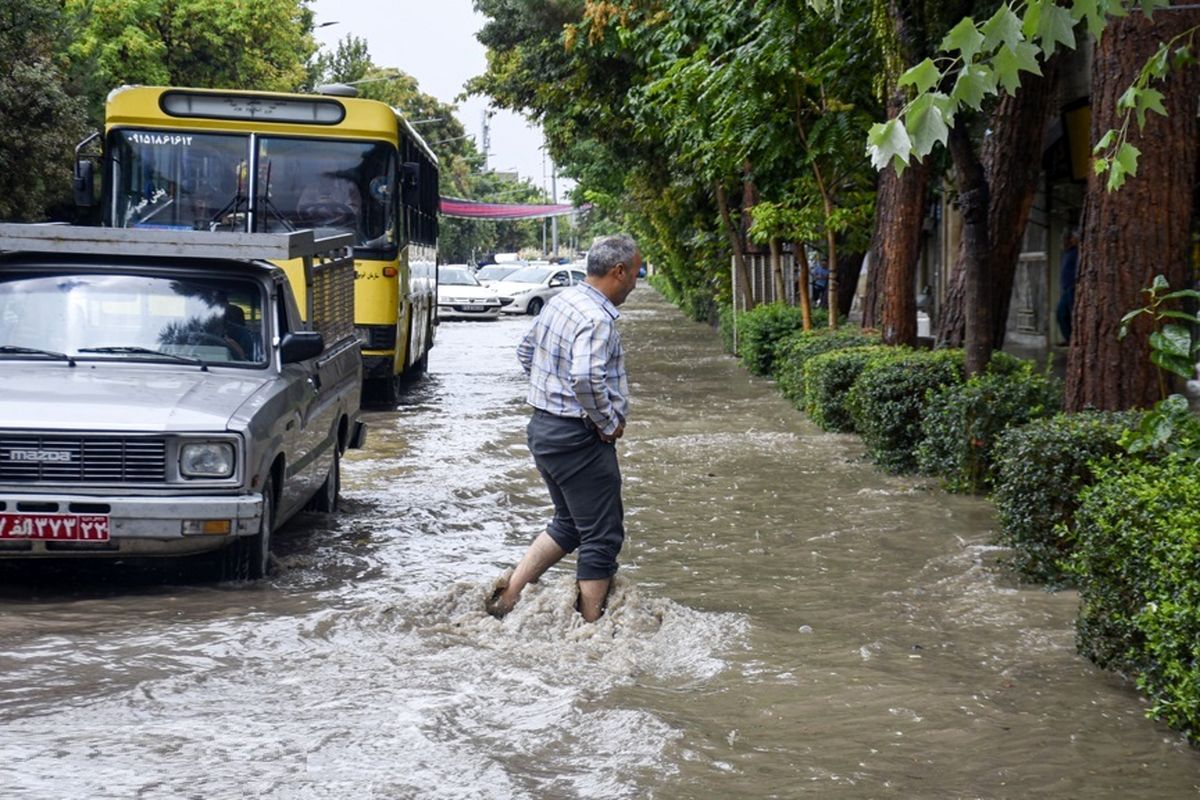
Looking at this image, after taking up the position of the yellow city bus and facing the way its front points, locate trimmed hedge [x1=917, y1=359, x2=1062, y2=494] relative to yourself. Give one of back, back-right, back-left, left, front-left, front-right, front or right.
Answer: front-left

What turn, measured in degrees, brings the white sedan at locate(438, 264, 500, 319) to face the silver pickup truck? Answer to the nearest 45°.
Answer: approximately 45° to its right

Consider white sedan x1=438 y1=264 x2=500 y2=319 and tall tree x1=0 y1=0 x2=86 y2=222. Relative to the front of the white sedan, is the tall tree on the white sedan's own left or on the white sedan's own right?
on the white sedan's own right

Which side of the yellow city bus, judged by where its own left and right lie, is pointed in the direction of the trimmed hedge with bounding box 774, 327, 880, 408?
left

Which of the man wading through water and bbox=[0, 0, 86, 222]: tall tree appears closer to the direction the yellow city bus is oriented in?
the man wading through water

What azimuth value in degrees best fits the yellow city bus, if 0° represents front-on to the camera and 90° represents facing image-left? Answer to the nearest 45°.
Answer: approximately 0°
